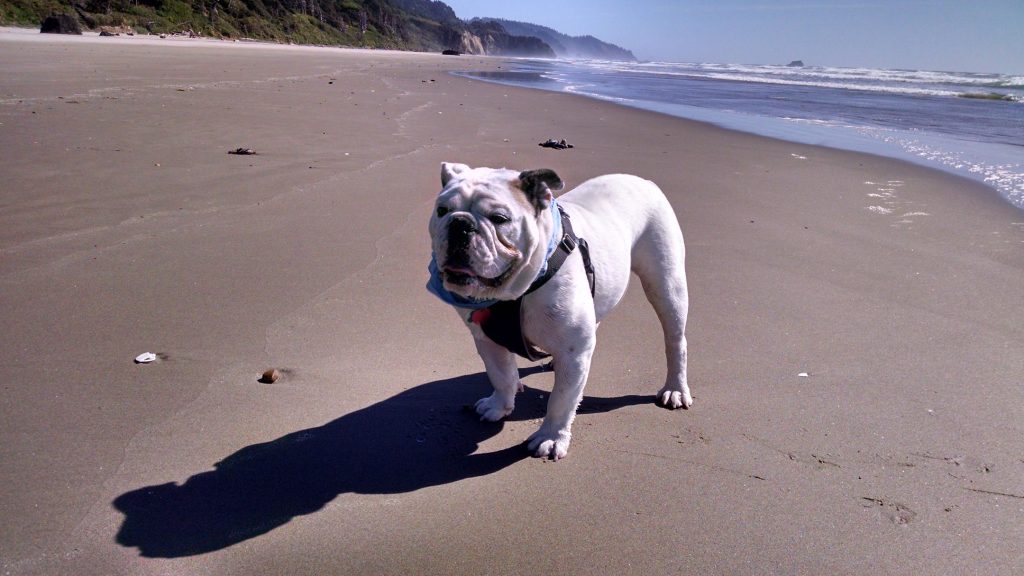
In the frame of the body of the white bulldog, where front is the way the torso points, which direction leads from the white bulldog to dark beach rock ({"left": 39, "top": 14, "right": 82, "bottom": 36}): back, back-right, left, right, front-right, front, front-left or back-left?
right

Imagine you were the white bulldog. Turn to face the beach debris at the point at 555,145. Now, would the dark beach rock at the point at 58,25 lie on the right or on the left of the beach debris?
left

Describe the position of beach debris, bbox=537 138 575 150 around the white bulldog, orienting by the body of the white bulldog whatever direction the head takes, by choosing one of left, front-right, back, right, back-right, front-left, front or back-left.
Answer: back-right
